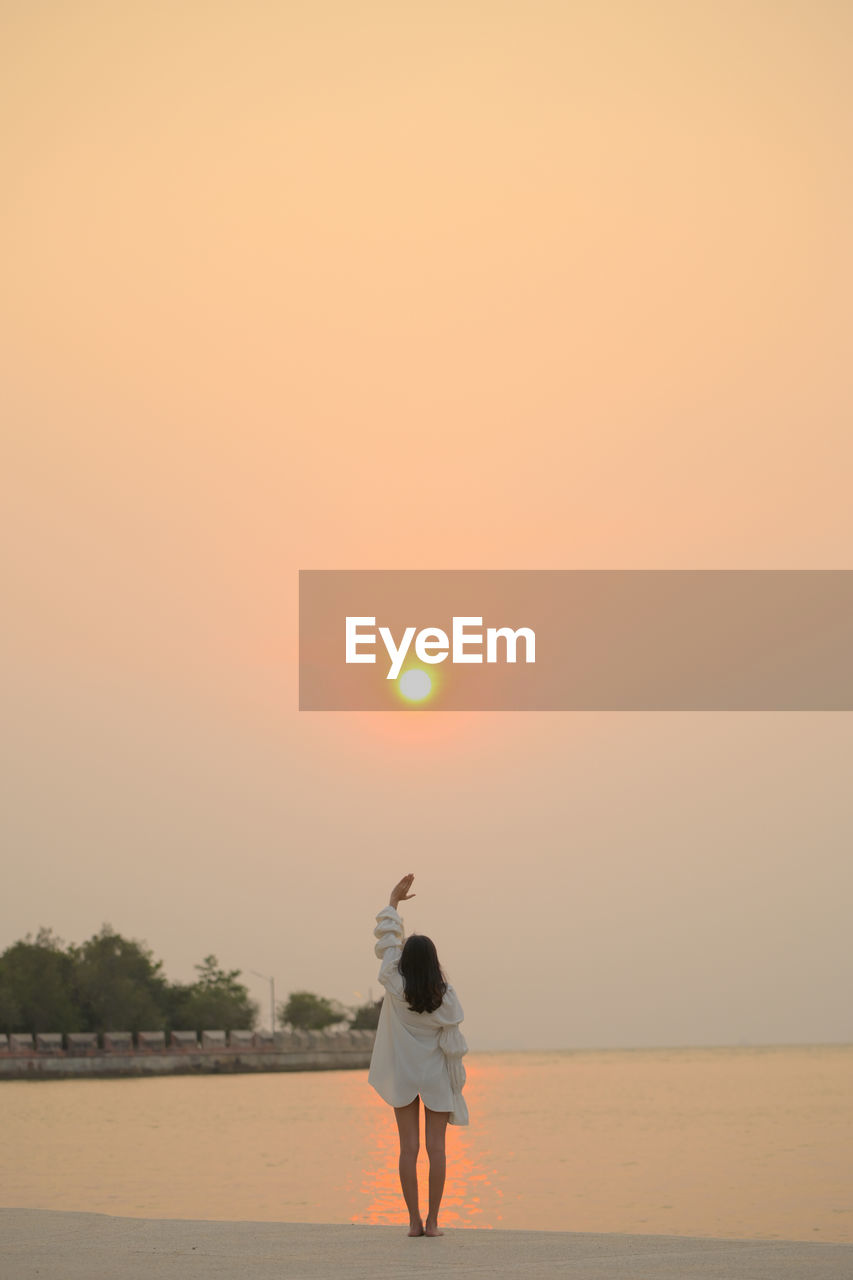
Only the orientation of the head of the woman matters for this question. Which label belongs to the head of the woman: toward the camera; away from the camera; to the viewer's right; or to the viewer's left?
away from the camera

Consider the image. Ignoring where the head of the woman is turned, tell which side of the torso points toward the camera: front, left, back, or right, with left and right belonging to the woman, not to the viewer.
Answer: back
